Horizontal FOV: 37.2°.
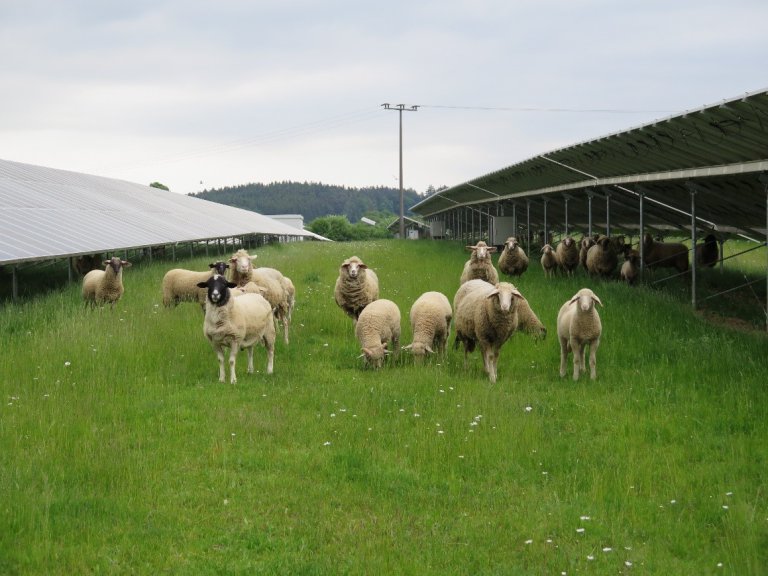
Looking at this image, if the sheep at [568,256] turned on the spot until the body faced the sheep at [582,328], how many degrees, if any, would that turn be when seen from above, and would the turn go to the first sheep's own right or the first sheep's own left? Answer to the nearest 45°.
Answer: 0° — it already faces it

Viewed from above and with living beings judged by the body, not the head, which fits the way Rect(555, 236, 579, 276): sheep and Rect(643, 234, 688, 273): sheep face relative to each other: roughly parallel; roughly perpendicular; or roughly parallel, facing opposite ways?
roughly perpendicular

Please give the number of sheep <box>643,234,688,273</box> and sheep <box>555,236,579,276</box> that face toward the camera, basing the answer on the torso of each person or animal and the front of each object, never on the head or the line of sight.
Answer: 1

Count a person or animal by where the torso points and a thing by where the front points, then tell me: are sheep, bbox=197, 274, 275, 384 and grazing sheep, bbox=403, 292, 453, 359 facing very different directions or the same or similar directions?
same or similar directions

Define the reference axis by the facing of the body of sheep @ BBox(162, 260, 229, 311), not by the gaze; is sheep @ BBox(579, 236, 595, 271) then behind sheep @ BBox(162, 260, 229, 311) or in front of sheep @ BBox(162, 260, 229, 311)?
in front

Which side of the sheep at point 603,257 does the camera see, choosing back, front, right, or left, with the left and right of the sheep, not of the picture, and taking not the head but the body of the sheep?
front

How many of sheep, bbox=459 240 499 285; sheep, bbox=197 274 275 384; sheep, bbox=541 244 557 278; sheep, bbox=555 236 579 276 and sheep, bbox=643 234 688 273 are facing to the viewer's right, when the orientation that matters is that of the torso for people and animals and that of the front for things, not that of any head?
0

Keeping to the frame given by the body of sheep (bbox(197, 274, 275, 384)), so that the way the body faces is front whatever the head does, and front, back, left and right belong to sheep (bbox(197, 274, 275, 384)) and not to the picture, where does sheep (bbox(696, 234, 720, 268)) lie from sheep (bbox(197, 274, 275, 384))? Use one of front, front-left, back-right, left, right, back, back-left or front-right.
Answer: back

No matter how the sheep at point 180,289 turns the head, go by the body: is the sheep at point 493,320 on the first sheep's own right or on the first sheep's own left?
on the first sheep's own right

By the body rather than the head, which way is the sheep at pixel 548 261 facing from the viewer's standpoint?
toward the camera

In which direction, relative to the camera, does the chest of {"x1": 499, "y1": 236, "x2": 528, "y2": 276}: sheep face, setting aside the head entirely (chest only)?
toward the camera

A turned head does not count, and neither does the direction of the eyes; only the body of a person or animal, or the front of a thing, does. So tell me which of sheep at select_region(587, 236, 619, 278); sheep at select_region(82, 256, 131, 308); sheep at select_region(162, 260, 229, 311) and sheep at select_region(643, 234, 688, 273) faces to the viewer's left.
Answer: sheep at select_region(643, 234, 688, 273)

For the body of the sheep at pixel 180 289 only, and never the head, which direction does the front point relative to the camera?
to the viewer's right

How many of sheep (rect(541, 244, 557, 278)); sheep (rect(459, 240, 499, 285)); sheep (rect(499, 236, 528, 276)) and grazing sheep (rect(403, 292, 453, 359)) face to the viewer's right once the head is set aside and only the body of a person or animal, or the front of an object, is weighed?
0

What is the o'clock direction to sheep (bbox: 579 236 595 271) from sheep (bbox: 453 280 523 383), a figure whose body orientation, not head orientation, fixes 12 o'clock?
sheep (bbox: 579 236 595 271) is roughly at 8 o'clock from sheep (bbox: 453 280 523 383).

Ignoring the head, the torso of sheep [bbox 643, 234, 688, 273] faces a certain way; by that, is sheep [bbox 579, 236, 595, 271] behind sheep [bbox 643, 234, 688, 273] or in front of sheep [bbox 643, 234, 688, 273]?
in front
